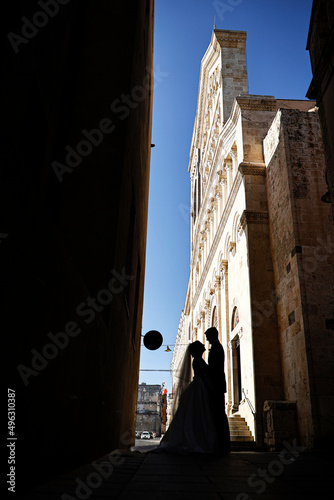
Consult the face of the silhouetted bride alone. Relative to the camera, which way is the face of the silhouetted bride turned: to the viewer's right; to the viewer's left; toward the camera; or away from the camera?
to the viewer's right

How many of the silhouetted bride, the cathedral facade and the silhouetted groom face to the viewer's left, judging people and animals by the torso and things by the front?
2

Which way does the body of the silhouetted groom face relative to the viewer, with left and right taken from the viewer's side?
facing to the left of the viewer

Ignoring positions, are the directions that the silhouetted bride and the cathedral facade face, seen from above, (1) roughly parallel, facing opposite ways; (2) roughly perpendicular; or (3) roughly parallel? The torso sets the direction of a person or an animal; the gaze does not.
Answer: roughly parallel, facing opposite ways

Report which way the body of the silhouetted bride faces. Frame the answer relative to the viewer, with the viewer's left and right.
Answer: facing to the right of the viewer

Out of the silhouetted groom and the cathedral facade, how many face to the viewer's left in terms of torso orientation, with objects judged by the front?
2

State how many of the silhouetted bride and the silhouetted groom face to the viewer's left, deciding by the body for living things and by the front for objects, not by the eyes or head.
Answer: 1

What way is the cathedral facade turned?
to the viewer's left

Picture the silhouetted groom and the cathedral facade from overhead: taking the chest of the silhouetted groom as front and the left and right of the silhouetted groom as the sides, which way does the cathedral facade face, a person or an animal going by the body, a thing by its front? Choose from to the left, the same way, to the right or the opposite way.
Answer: the same way
